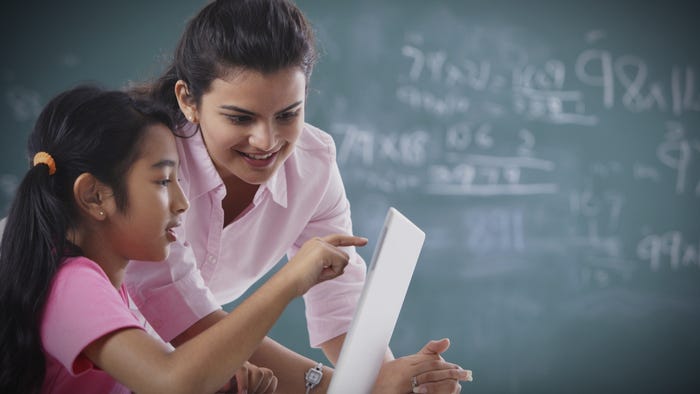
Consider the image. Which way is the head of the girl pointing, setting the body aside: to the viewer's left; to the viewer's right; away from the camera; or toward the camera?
to the viewer's right

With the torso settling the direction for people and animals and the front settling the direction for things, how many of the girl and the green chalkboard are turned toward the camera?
1

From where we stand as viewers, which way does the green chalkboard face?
facing the viewer

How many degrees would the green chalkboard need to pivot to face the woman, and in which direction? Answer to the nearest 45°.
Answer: approximately 45° to its right

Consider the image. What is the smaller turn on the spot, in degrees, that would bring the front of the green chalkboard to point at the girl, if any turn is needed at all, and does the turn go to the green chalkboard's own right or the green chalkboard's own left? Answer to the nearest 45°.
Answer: approximately 45° to the green chalkboard's own right

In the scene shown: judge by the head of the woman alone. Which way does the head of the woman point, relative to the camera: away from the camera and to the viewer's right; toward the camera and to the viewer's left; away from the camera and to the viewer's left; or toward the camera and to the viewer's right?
toward the camera and to the viewer's right

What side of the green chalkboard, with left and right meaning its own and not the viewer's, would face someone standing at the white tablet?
front

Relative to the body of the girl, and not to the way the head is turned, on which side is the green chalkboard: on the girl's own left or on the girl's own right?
on the girl's own left

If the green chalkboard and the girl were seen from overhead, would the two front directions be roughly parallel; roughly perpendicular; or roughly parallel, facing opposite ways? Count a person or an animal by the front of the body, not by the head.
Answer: roughly perpendicular

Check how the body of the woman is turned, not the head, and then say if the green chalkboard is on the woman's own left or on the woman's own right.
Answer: on the woman's own left

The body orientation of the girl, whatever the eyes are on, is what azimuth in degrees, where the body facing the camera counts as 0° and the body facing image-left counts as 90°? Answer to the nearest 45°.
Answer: approximately 270°

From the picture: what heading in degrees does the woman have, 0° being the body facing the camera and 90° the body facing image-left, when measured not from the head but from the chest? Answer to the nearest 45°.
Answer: approximately 315°
